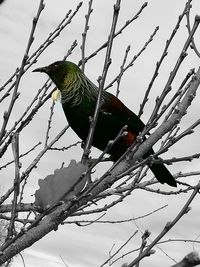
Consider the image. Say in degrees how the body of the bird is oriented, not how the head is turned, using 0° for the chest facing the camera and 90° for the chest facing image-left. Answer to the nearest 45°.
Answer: approximately 90°
